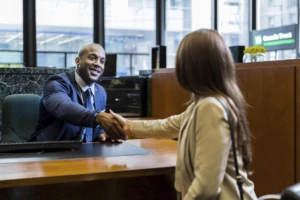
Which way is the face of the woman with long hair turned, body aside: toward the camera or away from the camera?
away from the camera

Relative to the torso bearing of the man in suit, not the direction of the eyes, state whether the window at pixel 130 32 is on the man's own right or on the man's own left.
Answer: on the man's own left
